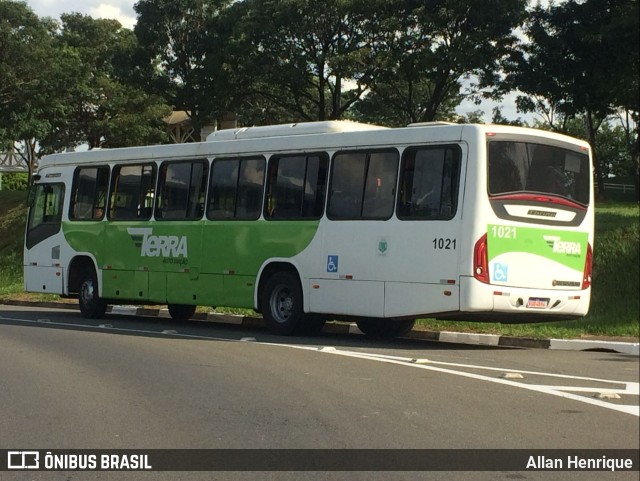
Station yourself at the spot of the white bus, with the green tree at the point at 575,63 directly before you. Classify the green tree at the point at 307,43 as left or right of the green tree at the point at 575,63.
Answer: left

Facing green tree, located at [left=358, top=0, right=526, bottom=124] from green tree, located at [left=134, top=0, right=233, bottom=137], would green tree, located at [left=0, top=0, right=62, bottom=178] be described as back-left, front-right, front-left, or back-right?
back-right

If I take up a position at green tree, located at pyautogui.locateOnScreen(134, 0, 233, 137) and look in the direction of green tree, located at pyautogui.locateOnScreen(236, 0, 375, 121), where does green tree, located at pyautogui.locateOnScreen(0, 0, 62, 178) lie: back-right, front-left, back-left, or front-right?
back-right

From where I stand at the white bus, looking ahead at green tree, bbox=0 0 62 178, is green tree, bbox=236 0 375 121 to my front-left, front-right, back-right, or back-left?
front-right

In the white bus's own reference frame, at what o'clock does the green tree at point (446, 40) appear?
The green tree is roughly at 2 o'clock from the white bus.

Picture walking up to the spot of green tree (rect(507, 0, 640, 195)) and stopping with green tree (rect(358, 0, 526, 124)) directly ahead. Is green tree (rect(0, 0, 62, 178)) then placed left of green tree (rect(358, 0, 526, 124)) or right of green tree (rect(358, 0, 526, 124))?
left

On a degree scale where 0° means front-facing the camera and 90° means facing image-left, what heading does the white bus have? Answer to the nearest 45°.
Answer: approximately 135°

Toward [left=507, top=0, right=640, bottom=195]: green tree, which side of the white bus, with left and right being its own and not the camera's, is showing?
right

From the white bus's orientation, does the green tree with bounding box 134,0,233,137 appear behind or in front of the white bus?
in front

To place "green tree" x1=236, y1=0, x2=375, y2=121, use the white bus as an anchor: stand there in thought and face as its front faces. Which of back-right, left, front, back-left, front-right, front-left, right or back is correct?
front-right

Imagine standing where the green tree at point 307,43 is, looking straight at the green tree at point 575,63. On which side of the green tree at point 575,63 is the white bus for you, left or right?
right

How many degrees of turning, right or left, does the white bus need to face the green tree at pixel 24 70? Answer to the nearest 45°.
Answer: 0° — it already faces it
